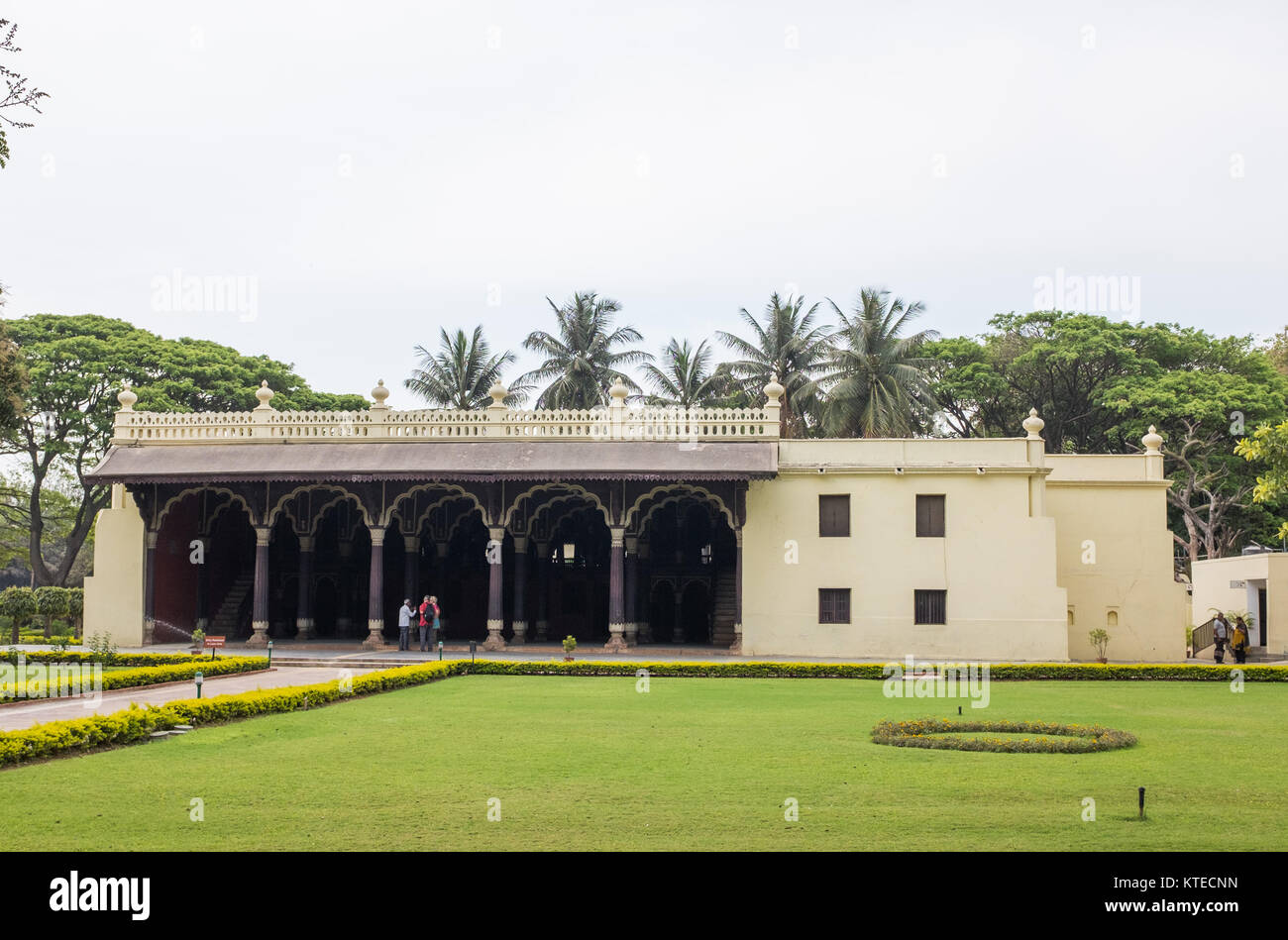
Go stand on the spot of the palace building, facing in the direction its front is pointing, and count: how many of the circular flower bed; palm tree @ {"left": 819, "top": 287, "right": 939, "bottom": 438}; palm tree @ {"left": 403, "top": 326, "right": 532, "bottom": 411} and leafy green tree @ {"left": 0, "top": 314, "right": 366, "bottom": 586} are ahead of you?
1

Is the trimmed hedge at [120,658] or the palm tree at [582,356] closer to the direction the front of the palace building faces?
the trimmed hedge

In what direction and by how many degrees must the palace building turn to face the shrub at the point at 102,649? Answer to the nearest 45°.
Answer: approximately 90° to its right

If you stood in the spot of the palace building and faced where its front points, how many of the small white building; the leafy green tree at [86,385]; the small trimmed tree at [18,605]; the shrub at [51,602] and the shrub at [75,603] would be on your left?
1

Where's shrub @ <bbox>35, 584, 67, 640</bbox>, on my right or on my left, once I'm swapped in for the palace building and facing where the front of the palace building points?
on my right

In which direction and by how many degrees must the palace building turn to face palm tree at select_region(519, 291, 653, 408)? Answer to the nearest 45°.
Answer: approximately 180°

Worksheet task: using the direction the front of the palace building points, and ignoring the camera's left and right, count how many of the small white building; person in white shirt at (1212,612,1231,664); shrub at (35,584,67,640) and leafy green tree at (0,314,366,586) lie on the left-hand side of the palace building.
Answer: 2

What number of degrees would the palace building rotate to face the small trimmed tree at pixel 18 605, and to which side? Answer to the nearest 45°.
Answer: approximately 90° to its right

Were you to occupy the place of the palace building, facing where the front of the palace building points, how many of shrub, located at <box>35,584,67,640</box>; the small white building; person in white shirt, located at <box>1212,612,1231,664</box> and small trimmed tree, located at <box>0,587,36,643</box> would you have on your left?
2

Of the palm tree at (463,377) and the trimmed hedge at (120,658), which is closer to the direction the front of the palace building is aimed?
the trimmed hedge

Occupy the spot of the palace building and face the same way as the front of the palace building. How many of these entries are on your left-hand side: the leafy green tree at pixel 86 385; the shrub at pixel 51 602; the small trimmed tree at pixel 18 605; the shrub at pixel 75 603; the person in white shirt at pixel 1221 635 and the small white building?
2

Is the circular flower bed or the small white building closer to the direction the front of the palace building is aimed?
the circular flower bed

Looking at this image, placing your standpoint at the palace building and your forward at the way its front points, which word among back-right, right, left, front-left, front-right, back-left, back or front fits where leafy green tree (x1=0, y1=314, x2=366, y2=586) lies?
back-right

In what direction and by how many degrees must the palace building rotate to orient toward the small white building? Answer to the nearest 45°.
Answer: approximately 90° to its left
